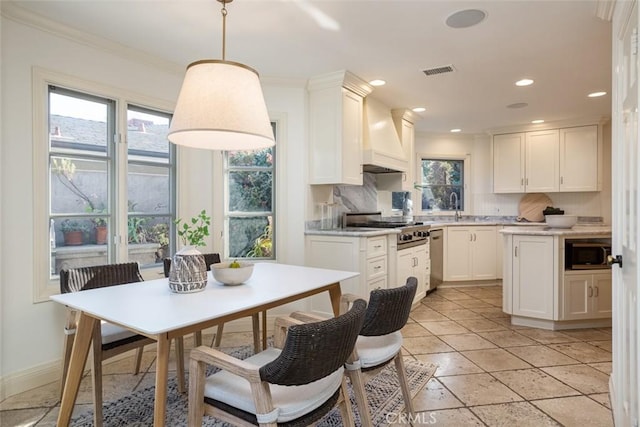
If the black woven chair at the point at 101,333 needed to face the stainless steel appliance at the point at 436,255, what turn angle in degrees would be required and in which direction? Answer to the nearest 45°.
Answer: approximately 45° to its left

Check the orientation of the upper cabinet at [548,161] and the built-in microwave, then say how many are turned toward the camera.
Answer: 2

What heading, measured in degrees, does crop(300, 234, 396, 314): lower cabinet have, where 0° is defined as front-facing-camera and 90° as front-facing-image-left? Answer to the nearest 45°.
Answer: approximately 315°

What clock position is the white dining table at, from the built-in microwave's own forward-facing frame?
The white dining table is roughly at 1 o'clock from the built-in microwave.

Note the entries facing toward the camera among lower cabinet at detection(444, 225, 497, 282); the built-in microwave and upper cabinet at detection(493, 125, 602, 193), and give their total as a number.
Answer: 3

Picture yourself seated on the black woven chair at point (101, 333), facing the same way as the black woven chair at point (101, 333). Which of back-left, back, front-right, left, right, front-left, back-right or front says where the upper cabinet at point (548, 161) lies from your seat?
front-left

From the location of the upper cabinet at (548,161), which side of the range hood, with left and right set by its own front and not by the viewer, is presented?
left

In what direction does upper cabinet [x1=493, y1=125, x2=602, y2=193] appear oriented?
toward the camera

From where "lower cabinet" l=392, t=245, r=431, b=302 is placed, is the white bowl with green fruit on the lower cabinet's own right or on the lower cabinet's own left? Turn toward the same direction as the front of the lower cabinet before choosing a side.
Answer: on the lower cabinet's own right

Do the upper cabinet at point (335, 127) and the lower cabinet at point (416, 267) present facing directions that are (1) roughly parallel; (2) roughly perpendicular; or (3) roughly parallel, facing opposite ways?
roughly parallel

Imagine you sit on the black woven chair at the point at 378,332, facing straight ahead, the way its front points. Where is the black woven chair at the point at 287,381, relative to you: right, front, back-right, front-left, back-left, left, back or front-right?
left

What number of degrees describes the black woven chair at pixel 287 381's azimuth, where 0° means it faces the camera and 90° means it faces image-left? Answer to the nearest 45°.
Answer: approximately 135°

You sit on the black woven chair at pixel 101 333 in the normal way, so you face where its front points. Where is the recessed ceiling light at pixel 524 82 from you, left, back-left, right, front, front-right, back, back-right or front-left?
front-left

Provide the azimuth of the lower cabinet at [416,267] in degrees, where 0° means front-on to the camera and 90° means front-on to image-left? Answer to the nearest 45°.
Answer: approximately 315°

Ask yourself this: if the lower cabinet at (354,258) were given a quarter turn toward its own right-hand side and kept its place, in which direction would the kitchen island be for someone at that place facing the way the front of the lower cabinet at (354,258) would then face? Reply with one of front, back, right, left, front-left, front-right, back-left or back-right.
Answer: back-left

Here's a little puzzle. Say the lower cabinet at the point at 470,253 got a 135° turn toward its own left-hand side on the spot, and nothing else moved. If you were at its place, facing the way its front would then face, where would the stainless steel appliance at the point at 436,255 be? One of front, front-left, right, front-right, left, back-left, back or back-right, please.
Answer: back

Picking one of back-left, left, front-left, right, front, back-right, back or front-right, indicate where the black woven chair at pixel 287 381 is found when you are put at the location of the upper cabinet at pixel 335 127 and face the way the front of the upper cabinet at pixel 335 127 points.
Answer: front-right
